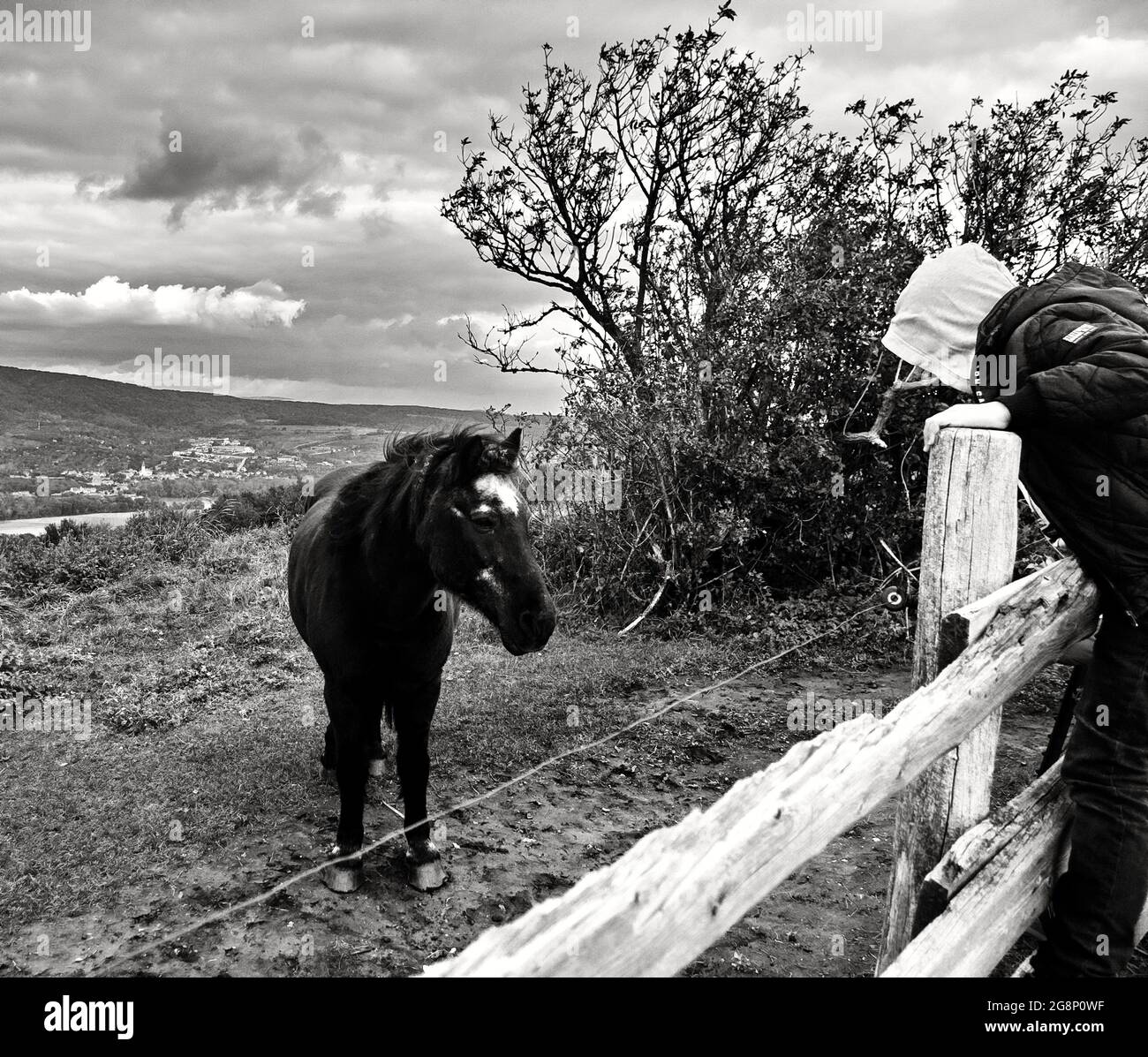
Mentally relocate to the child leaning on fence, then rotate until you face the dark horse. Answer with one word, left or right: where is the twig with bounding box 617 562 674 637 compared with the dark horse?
right

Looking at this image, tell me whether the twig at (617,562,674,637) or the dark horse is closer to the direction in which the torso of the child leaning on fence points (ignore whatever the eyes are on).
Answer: the dark horse

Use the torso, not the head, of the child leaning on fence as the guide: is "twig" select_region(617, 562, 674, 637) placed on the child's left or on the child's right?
on the child's right

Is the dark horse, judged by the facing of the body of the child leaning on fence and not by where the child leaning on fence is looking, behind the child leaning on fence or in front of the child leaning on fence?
in front

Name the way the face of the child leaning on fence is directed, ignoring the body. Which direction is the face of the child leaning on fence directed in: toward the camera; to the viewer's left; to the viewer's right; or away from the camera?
to the viewer's left

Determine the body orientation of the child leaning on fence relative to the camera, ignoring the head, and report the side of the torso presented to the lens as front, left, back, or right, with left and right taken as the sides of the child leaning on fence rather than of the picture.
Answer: left
